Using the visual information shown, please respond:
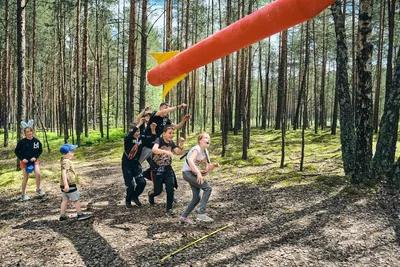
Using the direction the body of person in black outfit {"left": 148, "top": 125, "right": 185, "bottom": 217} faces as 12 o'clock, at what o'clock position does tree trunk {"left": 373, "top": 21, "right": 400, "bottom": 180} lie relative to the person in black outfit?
The tree trunk is roughly at 10 o'clock from the person in black outfit.

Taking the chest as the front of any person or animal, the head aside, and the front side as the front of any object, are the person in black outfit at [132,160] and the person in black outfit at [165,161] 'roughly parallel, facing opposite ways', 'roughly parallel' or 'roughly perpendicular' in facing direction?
roughly parallel

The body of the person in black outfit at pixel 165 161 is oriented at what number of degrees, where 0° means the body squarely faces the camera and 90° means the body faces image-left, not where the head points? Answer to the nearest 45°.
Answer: approximately 315°

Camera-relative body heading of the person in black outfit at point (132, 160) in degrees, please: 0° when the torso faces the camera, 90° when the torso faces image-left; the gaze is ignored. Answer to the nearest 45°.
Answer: approximately 315°

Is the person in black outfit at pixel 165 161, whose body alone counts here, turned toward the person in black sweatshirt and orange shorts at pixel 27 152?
no

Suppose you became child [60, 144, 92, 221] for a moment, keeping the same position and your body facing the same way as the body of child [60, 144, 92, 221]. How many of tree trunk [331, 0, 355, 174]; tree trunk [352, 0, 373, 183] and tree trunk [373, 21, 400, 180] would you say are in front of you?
3

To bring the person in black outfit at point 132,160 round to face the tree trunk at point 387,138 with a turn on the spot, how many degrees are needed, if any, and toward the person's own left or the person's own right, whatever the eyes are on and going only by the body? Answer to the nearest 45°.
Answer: approximately 45° to the person's own left

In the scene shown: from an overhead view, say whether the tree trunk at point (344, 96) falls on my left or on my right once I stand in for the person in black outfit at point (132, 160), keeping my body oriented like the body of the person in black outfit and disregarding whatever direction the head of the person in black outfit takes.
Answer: on my left

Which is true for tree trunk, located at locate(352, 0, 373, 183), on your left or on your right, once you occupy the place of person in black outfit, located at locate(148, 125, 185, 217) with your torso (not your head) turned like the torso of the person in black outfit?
on your left

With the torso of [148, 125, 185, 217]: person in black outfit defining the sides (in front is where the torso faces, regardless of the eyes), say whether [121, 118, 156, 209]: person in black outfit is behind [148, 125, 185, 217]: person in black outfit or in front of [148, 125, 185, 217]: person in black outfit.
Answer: behind

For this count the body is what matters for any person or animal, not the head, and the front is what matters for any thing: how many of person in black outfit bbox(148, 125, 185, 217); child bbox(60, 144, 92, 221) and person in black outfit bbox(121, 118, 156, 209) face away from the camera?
0

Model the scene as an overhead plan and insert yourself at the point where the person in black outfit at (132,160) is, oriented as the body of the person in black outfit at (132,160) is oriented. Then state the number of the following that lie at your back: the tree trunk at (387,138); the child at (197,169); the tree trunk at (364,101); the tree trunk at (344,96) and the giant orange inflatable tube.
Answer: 0

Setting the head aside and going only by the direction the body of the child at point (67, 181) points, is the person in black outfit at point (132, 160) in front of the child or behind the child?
in front

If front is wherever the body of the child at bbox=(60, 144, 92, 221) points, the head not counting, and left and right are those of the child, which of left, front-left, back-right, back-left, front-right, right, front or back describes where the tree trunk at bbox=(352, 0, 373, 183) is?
front

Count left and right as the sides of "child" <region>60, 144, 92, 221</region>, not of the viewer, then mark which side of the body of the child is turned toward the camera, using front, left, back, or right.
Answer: right
